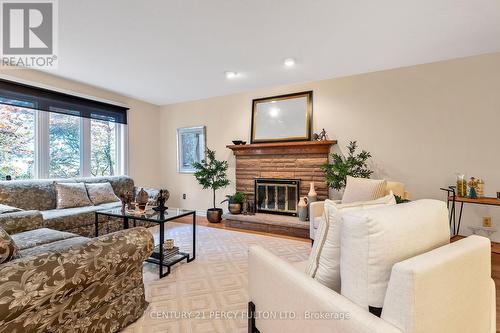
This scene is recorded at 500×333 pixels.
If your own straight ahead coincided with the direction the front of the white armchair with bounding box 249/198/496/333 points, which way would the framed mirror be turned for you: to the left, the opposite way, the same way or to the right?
to the left

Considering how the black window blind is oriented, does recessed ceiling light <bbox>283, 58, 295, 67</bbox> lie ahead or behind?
ahead

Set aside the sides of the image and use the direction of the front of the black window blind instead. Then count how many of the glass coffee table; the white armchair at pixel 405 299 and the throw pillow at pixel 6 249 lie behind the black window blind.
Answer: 0

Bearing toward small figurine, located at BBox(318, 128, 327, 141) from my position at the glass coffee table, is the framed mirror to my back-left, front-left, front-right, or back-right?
front-left

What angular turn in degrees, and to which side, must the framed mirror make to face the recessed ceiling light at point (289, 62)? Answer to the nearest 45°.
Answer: approximately 45° to its left

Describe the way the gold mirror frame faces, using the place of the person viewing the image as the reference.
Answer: facing the viewer and to the left of the viewer

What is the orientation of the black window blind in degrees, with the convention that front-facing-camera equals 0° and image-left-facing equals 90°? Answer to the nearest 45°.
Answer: approximately 315°

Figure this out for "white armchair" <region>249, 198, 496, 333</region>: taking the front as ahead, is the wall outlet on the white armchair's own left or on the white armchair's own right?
on the white armchair's own right

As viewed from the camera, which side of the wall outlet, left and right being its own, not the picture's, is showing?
front

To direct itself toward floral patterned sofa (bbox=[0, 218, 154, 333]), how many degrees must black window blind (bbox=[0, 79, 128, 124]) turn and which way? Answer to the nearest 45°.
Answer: approximately 45° to its right

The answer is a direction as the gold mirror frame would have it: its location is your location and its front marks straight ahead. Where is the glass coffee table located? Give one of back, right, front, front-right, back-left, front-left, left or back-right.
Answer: front

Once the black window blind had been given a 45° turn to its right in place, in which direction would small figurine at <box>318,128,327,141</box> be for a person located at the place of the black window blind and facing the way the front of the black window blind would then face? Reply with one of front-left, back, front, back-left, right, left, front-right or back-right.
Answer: front-left

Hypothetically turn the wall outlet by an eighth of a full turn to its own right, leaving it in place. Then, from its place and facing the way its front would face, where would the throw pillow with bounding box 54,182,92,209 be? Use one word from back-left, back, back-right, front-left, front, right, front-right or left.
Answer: front

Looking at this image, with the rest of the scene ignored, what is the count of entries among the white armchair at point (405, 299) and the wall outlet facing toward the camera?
1

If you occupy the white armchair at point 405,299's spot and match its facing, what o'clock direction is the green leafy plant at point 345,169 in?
The green leafy plant is roughly at 1 o'clock from the white armchair.

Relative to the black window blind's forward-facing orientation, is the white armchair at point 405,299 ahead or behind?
ahead

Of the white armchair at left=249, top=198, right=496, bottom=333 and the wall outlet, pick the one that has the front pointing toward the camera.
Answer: the wall outlet

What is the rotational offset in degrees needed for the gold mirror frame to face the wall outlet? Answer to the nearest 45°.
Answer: approximately 90° to its left

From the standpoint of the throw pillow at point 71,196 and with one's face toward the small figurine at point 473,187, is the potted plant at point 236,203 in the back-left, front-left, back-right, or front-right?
front-left
